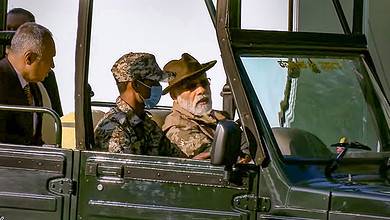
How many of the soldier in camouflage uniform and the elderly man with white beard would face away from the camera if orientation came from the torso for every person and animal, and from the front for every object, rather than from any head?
0

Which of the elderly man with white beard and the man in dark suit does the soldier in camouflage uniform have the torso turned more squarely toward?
the elderly man with white beard

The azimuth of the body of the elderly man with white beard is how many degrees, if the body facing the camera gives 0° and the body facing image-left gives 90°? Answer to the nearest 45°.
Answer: approximately 315°

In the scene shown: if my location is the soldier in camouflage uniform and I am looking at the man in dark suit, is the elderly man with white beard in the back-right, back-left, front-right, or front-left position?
back-right

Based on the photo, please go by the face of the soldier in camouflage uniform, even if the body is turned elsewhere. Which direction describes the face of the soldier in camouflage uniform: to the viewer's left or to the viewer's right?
to the viewer's right

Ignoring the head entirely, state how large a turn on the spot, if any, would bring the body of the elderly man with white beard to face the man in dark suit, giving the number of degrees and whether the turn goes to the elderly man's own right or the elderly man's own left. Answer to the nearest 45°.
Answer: approximately 135° to the elderly man's own right

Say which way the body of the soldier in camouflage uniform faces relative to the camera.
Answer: to the viewer's right

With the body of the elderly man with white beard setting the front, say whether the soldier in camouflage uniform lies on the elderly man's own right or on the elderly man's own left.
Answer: on the elderly man's own right
